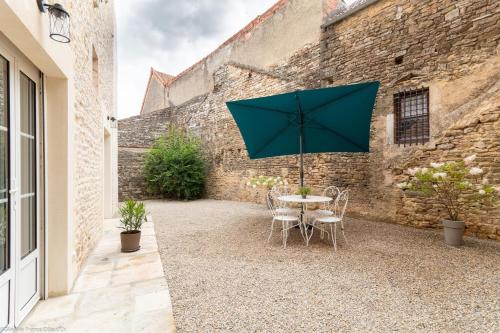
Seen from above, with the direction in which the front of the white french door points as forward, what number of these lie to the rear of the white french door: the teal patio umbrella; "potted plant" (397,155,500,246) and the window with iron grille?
0

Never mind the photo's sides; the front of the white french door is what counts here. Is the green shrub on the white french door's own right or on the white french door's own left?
on the white french door's own left

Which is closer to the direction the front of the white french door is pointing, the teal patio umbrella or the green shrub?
the teal patio umbrella

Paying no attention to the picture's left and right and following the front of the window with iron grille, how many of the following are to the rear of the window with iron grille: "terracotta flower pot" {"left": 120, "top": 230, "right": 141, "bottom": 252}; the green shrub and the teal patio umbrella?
0

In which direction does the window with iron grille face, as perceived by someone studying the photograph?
facing the viewer and to the left of the viewer

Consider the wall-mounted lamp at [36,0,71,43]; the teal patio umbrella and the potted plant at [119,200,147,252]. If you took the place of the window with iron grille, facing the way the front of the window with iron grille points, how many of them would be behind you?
0

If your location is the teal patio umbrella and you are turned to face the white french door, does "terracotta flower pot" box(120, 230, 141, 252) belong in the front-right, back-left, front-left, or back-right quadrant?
front-right

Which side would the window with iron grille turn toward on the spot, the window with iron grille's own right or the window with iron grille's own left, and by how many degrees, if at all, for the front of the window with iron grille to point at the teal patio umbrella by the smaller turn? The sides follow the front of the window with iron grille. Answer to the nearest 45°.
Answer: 0° — it already faces it

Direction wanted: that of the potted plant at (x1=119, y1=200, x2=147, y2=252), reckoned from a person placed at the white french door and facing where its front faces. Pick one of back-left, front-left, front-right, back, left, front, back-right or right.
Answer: left

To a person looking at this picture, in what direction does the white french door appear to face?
facing the viewer and to the right of the viewer

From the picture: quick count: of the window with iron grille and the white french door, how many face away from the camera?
0

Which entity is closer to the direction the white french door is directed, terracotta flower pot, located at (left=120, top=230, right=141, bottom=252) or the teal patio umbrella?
the teal patio umbrella

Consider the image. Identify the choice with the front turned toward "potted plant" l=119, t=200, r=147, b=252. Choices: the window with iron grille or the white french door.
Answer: the window with iron grille

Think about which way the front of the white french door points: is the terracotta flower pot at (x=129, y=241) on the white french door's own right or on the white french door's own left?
on the white french door's own left

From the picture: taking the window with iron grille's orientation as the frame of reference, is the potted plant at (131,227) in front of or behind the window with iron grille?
in front
